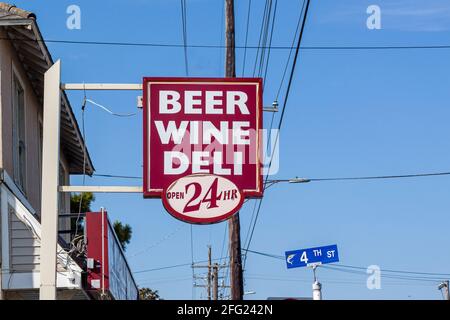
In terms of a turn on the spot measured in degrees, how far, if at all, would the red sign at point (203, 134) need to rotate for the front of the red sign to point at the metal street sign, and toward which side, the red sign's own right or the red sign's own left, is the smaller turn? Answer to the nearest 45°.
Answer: approximately 180°

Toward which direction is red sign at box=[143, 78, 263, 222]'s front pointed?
toward the camera

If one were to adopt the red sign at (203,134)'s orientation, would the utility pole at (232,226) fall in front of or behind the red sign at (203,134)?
behind
